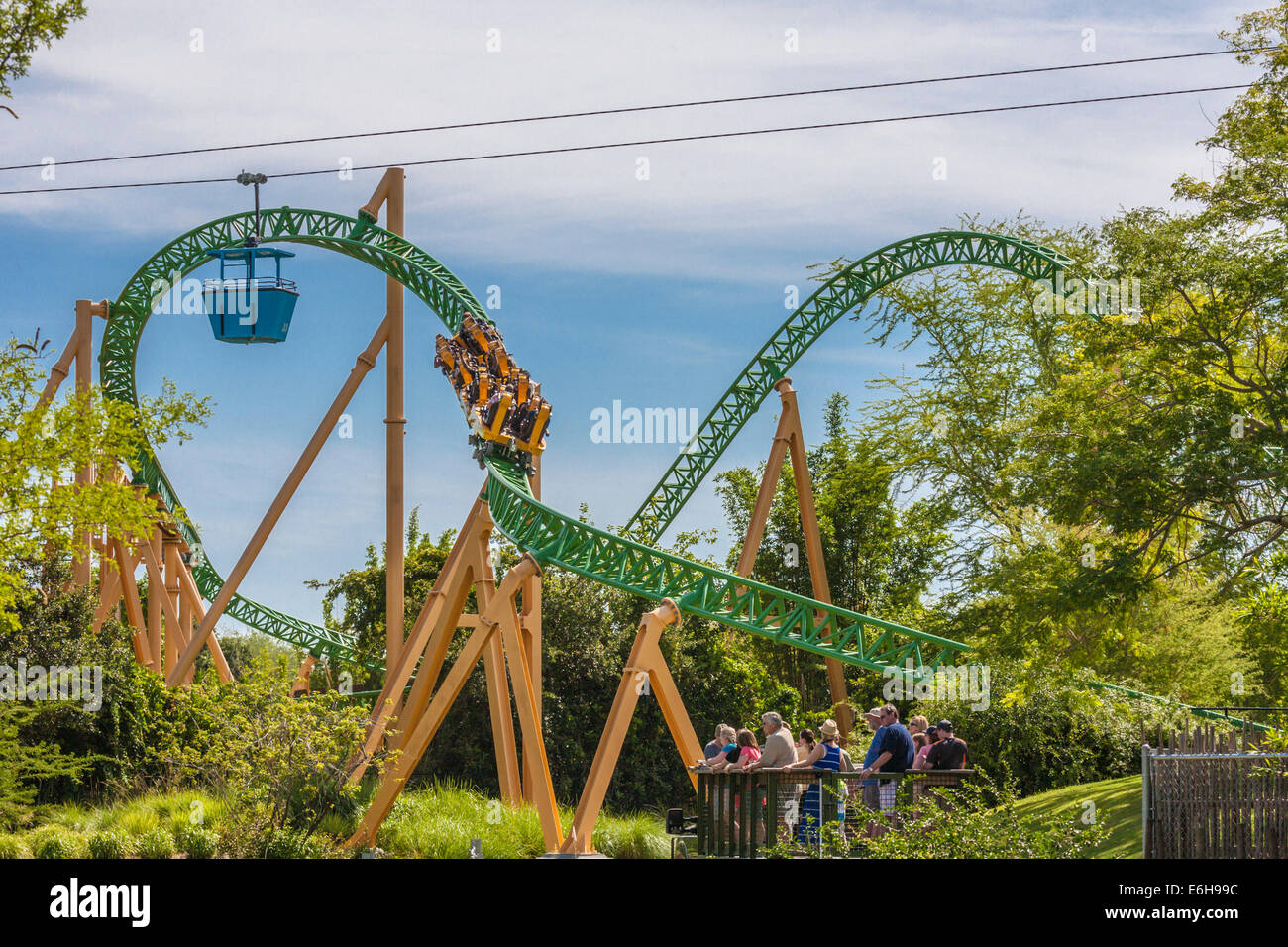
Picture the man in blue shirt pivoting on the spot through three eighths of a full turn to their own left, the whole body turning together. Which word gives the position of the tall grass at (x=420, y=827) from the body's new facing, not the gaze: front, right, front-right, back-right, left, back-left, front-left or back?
back

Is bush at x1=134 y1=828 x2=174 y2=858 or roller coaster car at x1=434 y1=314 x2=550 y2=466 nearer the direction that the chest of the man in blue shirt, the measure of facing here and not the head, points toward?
the bush

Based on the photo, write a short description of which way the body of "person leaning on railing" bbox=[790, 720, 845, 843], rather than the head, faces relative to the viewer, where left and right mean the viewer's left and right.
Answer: facing away from the viewer and to the left of the viewer

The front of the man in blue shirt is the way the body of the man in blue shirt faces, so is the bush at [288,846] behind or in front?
in front

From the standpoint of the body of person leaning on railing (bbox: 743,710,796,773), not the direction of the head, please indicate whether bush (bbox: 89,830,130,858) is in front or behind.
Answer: in front

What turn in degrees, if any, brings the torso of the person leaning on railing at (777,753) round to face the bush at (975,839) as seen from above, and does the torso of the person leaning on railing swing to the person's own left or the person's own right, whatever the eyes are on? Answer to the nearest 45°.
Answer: approximately 135° to the person's own left

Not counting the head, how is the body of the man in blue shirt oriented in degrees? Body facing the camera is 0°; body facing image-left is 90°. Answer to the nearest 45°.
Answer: approximately 90°

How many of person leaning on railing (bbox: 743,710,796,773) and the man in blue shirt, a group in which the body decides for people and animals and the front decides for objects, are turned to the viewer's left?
2

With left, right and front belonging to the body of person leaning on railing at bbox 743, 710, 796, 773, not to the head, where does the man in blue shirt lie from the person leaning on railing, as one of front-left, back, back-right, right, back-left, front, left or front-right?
back

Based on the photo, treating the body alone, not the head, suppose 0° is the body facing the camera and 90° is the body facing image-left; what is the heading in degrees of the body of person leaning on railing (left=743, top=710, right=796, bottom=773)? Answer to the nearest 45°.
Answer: approximately 90°
